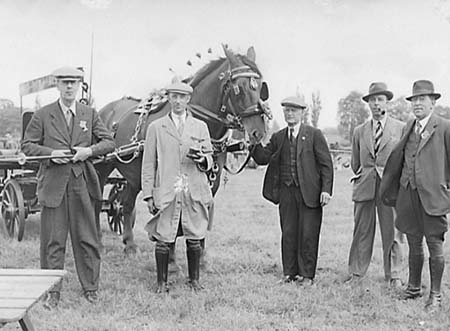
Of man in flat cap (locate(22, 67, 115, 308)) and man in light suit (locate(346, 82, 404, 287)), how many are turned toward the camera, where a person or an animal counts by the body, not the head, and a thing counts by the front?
2

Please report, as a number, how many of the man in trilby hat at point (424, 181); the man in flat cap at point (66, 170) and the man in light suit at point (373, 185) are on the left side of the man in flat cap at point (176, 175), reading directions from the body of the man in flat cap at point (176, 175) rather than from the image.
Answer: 2

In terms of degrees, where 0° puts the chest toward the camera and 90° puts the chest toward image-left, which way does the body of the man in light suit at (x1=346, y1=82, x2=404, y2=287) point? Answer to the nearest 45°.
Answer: approximately 0°

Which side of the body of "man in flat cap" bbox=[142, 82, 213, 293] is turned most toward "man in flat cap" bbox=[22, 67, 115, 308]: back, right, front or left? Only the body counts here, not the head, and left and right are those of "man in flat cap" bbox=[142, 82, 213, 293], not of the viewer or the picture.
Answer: right

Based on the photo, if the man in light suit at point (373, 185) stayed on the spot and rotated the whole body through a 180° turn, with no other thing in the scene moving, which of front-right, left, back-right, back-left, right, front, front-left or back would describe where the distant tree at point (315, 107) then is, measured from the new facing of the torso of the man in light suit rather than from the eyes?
front

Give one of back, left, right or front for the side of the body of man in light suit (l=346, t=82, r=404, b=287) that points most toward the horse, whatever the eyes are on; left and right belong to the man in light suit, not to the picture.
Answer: right

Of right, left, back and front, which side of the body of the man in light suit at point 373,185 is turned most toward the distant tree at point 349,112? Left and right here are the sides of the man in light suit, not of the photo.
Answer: back

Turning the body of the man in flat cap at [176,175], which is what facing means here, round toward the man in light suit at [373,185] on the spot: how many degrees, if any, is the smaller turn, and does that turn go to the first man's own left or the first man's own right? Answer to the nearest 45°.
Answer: approximately 90° to the first man's own left
